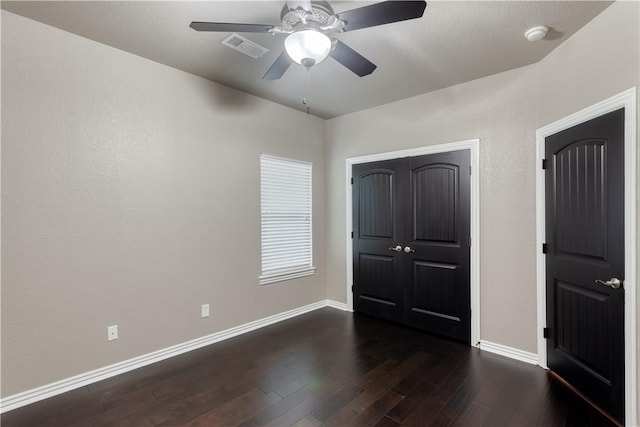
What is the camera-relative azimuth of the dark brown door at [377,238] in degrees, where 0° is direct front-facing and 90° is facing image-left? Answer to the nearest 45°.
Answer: approximately 45°

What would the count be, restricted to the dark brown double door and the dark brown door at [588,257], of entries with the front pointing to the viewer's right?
0

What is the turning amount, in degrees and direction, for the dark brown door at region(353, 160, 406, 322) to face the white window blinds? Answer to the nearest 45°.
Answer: approximately 45° to its right

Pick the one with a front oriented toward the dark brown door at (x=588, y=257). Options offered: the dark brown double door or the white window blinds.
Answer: the white window blinds

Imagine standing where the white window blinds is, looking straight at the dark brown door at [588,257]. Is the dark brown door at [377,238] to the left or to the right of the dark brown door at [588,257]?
left

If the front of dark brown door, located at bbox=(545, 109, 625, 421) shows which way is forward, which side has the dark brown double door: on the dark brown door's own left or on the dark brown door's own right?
on the dark brown door's own right

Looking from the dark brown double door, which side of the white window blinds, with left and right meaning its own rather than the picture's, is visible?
front

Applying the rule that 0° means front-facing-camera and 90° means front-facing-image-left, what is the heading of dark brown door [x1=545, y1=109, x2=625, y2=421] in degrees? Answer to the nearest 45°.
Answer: approximately 45°

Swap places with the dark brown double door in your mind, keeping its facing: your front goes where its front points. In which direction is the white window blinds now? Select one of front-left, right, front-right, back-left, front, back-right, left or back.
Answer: front-right

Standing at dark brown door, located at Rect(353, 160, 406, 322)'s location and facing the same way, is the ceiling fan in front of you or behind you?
in front

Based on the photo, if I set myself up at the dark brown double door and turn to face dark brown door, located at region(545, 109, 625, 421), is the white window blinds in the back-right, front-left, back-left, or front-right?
back-right

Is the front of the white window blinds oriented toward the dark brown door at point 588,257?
yes

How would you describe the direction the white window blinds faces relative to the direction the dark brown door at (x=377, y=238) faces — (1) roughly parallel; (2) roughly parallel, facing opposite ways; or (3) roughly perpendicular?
roughly perpendicular
